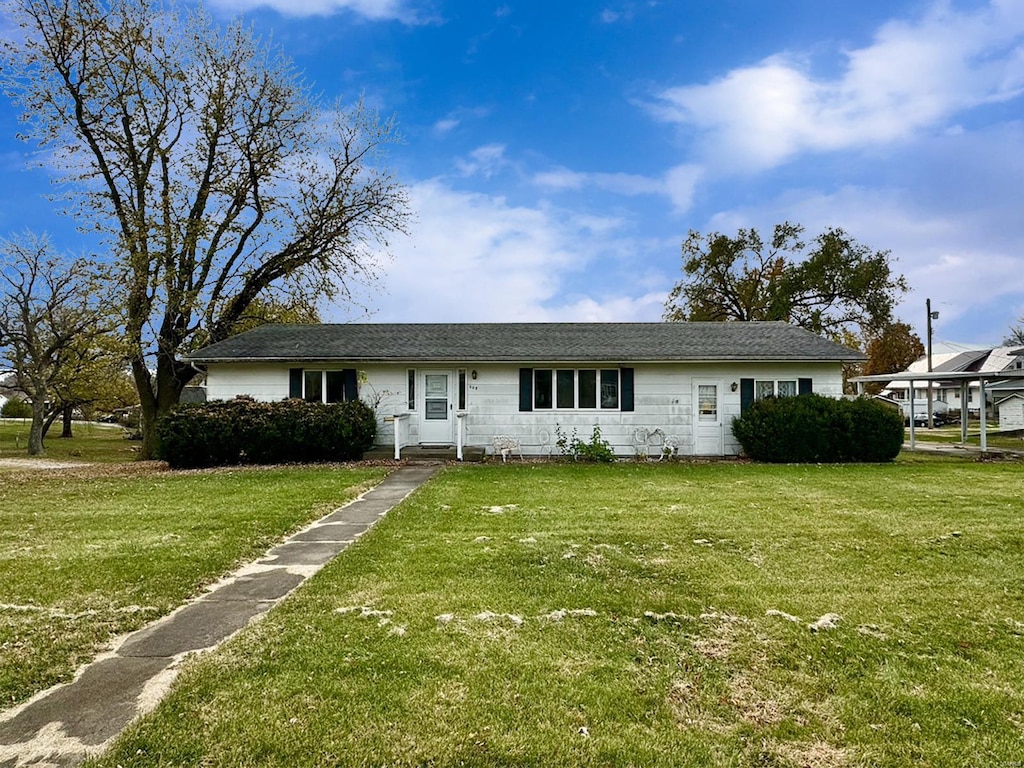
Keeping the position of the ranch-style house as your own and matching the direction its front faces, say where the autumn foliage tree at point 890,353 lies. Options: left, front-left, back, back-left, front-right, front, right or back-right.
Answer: back-left

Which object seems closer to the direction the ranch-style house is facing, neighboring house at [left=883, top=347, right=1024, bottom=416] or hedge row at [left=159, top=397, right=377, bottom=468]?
the hedge row

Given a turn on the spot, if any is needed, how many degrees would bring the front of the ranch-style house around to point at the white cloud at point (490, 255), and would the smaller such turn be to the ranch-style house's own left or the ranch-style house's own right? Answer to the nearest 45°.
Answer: approximately 180°

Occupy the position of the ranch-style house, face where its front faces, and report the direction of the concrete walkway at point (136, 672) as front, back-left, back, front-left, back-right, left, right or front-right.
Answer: front

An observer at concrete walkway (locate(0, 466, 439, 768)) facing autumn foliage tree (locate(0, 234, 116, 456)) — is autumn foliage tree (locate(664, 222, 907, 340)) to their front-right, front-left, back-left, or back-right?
front-right

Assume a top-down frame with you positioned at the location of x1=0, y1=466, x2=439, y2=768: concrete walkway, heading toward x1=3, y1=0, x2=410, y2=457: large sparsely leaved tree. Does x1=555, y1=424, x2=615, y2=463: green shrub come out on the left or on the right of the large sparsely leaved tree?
right

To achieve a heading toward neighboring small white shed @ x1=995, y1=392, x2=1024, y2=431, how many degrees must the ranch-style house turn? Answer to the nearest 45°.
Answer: approximately 135° to its left

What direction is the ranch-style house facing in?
toward the camera

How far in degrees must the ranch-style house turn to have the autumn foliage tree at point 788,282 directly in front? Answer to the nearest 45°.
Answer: approximately 135° to its left
